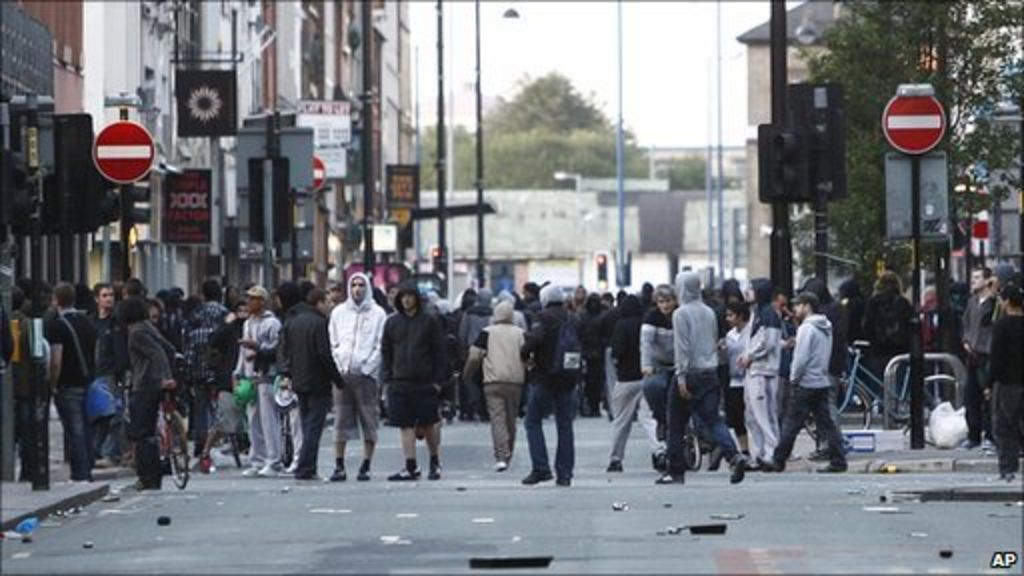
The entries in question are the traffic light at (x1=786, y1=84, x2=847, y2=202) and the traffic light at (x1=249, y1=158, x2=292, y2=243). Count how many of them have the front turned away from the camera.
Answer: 2

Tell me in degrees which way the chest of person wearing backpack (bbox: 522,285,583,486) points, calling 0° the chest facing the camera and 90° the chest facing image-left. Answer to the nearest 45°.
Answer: approximately 135°

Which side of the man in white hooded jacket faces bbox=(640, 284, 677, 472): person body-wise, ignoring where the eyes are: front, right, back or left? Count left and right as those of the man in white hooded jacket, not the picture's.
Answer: left

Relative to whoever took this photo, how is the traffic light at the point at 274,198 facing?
facing away from the viewer

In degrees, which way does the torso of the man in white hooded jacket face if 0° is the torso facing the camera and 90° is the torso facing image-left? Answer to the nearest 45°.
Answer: approximately 0°

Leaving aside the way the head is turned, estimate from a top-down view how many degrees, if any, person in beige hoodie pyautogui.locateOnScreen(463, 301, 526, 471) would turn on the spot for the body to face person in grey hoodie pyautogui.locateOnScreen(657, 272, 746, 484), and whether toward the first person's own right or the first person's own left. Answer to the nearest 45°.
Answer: approximately 135° to the first person's own right

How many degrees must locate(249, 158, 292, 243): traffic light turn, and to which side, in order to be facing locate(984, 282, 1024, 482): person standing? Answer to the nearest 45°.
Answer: approximately 135° to its right
